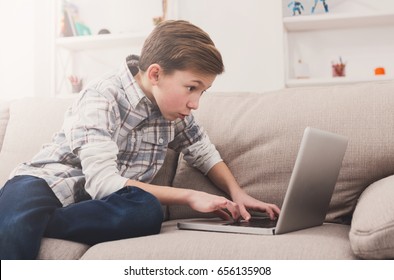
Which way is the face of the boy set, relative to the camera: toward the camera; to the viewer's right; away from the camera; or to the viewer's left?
to the viewer's right

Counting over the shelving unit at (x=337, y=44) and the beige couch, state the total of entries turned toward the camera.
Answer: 2

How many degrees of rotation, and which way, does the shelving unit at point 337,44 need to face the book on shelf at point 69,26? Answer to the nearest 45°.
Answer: approximately 90° to its right

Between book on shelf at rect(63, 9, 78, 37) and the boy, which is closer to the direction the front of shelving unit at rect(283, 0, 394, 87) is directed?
the boy

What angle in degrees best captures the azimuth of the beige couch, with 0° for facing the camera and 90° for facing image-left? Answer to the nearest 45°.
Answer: approximately 0°

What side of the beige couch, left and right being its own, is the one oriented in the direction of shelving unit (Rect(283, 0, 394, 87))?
back

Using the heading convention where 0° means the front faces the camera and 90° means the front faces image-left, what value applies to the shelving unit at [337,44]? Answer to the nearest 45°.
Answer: approximately 0°

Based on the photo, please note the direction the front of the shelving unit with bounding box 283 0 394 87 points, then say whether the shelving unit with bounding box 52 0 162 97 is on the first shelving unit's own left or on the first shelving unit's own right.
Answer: on the first shelving unit's own right

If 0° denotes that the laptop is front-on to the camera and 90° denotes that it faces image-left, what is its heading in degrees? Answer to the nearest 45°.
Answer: approximately 90°

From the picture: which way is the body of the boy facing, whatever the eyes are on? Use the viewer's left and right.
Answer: facing the viewer and to the right of the viewer

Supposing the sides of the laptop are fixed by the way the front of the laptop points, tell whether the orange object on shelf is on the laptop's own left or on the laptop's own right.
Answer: on the laptop's own right

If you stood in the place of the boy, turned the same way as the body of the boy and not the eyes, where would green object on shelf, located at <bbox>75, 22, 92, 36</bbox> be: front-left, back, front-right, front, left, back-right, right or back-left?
back-left

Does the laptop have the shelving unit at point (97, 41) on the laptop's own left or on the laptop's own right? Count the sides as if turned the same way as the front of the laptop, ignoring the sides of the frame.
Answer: on the laptop's own right
